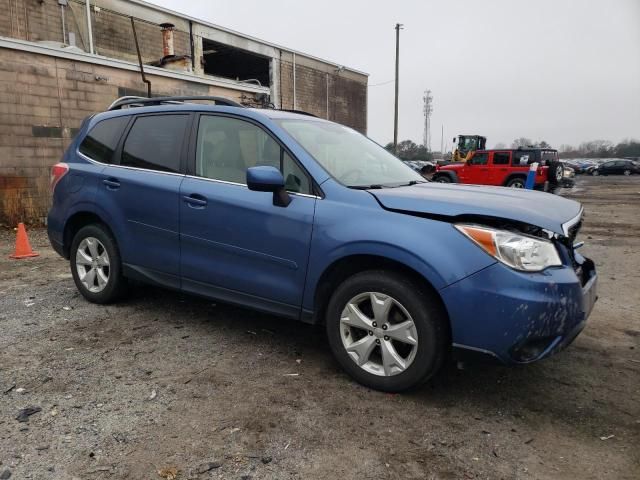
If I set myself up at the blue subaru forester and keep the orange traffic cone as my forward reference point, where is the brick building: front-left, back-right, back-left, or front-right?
front-right

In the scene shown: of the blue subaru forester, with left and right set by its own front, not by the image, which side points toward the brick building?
back

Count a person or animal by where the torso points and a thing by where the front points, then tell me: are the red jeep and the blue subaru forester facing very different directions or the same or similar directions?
very different directions

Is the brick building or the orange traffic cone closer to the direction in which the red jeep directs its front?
the brick building

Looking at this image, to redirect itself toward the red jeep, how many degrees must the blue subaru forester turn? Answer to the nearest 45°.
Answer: approximately 90° to its left

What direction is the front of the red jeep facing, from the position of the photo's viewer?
facing away from the viewer and to the left of the viewer

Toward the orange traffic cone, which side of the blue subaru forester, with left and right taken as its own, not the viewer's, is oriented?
back

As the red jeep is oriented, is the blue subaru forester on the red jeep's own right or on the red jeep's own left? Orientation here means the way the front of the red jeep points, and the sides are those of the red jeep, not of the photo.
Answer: on the red jeep's own left

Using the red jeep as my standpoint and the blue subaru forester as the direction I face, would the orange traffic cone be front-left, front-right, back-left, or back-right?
front-right

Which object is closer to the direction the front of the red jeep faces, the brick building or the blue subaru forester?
the brick building

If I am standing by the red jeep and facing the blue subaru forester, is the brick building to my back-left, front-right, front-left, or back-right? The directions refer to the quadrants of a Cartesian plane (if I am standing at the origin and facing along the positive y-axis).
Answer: front-right
